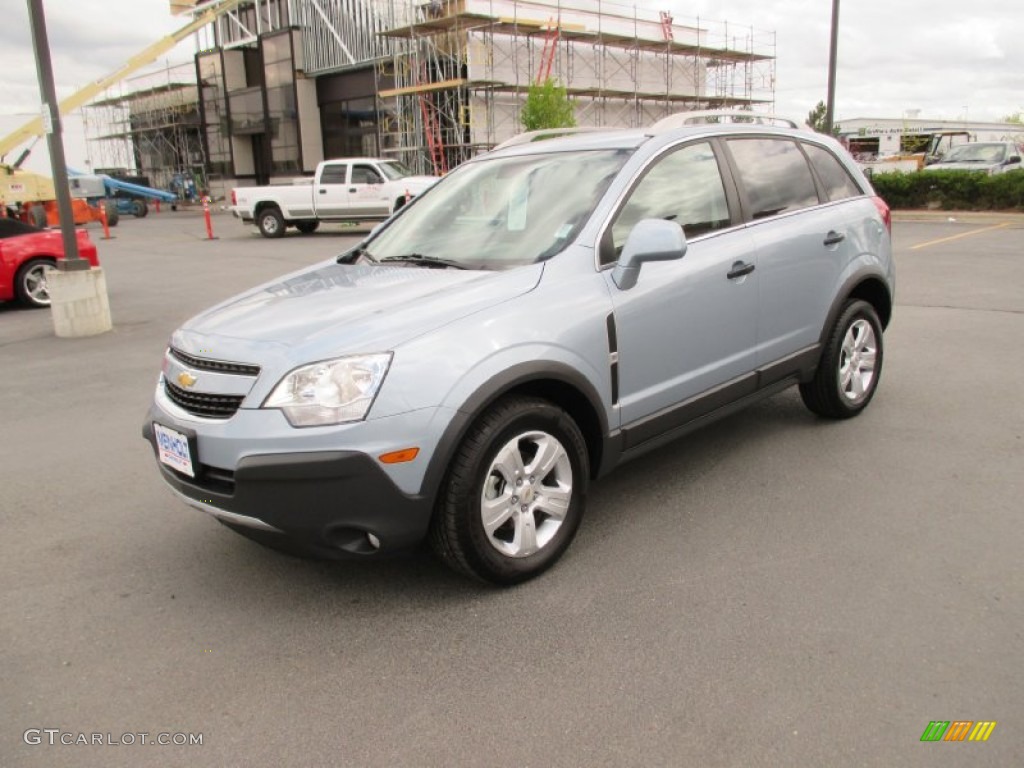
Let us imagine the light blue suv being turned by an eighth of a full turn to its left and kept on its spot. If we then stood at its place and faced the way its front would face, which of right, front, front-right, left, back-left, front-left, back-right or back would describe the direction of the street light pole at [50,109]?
back-right

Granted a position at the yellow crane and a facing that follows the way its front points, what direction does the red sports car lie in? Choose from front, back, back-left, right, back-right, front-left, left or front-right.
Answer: right

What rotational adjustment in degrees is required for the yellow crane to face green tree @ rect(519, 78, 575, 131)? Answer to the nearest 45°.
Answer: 0° — it already faces it

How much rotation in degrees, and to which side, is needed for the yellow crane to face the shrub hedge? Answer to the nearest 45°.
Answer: approximately 45° to its right

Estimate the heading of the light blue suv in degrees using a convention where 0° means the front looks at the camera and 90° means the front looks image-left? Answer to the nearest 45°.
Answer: approximately 45°

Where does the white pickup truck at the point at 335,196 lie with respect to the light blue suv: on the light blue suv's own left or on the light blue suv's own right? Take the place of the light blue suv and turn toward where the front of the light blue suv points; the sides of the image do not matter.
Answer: on the light blue suv's own right

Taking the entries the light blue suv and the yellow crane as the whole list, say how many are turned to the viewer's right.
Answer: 1

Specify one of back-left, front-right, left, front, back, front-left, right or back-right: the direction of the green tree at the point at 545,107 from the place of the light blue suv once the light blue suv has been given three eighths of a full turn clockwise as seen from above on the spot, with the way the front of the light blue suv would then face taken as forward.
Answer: front

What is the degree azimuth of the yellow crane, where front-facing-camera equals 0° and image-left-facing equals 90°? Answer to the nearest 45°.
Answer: approximately 270°

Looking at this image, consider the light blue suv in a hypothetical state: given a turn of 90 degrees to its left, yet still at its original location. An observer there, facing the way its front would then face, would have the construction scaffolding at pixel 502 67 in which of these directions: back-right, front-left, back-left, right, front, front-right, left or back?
back-left

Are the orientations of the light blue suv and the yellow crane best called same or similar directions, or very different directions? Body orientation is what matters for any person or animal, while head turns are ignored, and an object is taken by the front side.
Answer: very different directions

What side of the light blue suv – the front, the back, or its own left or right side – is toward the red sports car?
right
